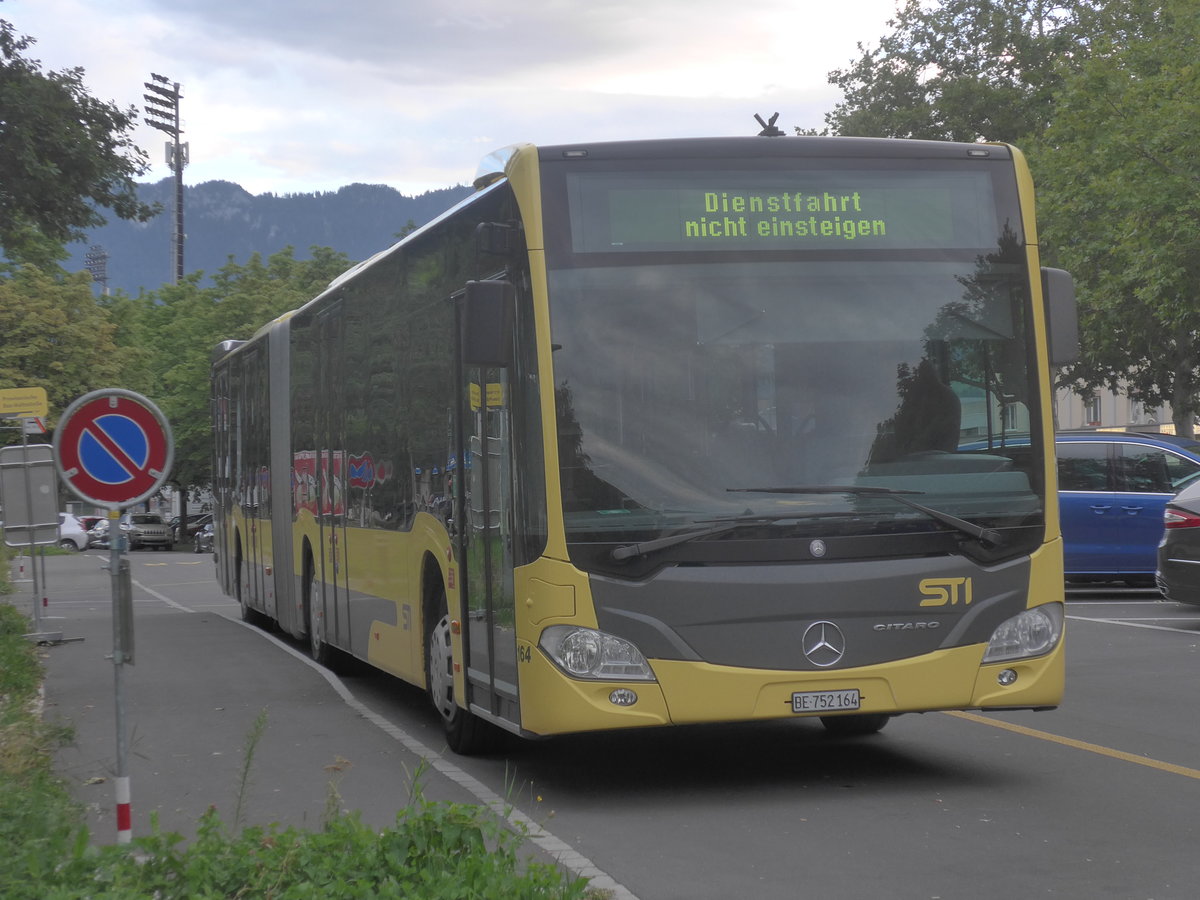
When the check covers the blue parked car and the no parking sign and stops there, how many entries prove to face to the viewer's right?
1

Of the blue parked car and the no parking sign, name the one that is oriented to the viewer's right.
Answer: the blue parked car

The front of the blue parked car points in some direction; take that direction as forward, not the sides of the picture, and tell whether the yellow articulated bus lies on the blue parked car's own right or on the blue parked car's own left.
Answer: on the blue parked car's own right

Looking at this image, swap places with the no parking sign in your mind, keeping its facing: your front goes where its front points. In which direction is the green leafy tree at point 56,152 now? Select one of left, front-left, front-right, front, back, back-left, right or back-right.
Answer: back

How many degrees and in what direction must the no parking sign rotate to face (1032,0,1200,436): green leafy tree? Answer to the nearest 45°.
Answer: approximately 135° to its left

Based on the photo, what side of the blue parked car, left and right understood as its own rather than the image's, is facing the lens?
right

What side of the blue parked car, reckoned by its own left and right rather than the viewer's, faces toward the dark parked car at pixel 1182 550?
right

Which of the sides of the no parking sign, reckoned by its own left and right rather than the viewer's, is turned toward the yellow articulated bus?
left

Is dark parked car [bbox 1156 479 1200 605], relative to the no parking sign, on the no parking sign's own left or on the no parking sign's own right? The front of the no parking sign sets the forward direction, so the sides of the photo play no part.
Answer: on the no parking sign's own left

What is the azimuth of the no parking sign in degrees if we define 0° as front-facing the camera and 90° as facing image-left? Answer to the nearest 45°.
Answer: approximately 0°

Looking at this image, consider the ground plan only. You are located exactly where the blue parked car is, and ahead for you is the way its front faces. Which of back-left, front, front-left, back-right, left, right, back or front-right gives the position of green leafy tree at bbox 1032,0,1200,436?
left
